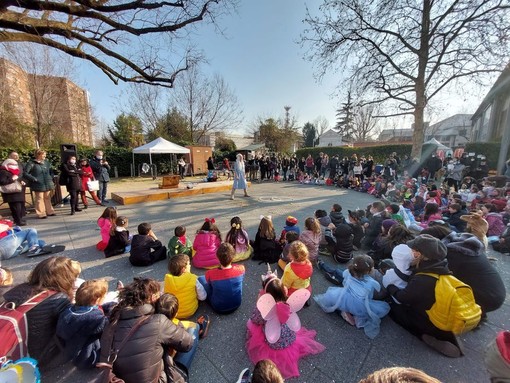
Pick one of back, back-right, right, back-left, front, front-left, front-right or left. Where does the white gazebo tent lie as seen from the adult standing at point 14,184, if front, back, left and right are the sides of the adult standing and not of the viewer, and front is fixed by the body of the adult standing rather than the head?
left

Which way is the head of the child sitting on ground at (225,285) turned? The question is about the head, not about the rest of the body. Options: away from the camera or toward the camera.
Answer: away from the camera

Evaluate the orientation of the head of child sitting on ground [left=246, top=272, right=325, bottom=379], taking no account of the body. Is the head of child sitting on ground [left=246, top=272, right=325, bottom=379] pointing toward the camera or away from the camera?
away from the camera

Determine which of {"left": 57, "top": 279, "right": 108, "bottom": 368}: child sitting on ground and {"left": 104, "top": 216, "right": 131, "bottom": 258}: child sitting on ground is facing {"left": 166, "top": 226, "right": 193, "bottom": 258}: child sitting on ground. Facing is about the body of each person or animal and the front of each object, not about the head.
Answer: {"left": 57, "top": 279, "right": 108, "bottom": 368}: child sitting on ground

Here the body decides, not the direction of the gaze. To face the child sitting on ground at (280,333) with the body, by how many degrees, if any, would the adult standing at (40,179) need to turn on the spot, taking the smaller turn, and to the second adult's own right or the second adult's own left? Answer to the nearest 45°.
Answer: approximately 45° to the second adult's own right

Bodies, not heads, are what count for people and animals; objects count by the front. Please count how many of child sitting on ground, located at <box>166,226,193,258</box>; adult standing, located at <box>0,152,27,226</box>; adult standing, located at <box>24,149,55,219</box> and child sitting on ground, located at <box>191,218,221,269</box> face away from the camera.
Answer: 2

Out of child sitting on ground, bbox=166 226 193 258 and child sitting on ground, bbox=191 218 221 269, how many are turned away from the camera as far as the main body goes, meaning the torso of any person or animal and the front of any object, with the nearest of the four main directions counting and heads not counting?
2

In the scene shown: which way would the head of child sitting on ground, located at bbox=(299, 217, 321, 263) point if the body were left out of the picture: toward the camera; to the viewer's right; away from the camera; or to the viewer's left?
away from the camera

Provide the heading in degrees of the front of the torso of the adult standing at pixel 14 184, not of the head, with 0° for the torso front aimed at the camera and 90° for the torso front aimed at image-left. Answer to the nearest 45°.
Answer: approximately 315°

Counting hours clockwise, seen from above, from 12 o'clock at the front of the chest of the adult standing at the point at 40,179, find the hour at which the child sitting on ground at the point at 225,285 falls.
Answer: The child sitting on ground is roughly at 1 o'clock from the adult standing.

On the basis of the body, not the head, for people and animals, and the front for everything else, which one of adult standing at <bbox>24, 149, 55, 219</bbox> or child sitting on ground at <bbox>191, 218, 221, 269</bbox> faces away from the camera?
the child sitting on ground

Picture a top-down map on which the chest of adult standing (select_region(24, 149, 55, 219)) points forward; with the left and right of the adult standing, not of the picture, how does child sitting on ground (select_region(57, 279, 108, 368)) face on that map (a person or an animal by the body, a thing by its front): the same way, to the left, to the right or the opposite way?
to the left

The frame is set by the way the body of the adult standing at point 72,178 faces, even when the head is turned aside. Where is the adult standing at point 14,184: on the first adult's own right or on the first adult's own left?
on the first adult's own right

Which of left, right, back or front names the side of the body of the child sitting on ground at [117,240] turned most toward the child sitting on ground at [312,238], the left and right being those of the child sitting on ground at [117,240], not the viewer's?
right

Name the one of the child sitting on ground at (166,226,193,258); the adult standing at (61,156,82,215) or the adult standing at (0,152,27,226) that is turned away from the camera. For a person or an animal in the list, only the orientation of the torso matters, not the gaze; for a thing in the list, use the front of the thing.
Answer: the child sitting on ground

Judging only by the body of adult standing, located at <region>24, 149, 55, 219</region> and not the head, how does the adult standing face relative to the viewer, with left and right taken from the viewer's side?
facing the viewer and to the right of the viewer

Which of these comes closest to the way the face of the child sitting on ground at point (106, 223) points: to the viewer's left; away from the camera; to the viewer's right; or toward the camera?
to the viewer's right

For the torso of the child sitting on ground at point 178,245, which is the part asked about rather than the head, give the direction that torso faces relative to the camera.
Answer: away from the camera

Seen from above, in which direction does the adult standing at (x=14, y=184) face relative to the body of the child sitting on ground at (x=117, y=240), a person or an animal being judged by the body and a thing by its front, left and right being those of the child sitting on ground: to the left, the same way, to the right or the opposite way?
to the right

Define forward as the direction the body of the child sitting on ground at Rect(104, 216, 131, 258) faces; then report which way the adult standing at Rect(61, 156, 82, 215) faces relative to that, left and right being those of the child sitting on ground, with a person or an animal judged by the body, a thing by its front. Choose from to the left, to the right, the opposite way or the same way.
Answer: to the right

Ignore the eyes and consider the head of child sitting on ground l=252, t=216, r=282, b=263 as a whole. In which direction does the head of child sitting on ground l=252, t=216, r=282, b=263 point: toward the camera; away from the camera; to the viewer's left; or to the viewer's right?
away from the camera

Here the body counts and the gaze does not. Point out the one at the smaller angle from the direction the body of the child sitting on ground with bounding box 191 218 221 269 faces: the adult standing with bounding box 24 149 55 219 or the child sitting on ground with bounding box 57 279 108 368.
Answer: the adult standing
